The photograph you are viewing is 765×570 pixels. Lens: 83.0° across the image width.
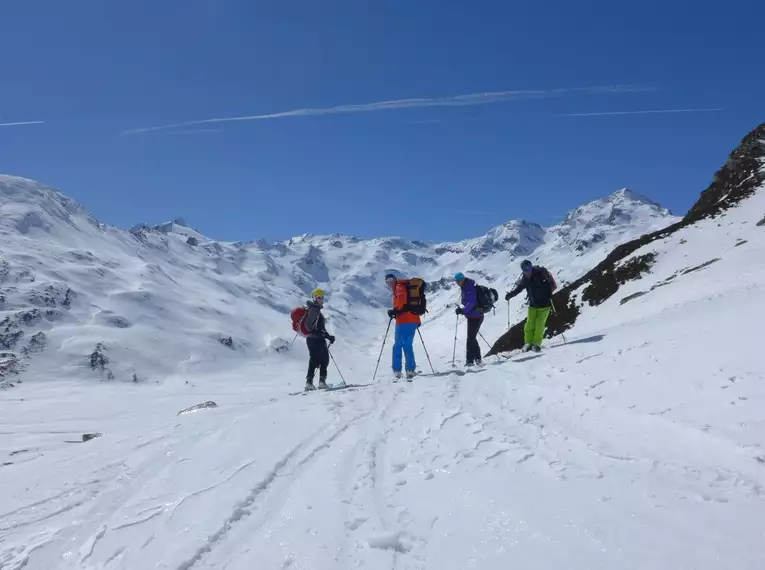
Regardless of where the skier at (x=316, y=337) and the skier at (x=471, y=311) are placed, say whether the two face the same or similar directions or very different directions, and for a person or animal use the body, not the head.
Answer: very different directions

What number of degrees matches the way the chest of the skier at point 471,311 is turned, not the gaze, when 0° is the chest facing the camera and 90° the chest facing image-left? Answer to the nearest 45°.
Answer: approximately 90°

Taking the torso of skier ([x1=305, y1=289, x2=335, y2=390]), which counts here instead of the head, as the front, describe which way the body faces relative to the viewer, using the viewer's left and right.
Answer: facing to the right of the viewer

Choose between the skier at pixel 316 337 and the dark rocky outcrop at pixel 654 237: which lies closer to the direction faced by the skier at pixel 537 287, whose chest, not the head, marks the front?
the skier

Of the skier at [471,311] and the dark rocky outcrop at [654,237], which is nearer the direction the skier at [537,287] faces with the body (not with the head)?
the skier

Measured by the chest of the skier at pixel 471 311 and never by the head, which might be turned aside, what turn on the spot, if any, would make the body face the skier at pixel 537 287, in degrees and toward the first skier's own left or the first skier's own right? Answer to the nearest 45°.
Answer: approximately 180°

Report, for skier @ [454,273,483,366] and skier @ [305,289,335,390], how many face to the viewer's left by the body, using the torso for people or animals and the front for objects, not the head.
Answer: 1

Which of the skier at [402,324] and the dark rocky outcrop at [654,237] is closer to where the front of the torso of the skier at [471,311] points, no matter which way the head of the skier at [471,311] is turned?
the skier

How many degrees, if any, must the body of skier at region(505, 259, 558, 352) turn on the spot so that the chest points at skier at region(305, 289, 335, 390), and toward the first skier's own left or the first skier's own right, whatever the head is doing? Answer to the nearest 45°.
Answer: approximately 45° to the first skier's own right

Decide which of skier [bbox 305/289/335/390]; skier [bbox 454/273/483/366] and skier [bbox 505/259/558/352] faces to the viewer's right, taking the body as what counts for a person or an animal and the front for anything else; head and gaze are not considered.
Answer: skier [bbox 305/289/335/390]
